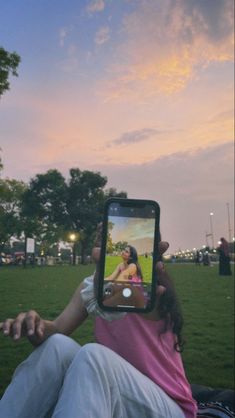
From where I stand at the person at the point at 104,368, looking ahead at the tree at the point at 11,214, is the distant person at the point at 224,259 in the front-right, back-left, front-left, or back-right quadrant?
front-right

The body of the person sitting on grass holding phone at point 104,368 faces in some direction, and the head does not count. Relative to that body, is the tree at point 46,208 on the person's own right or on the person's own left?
on the person's own right

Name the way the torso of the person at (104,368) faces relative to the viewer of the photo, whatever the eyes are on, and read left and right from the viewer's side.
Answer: facing the viewer and to the left of the viewer
